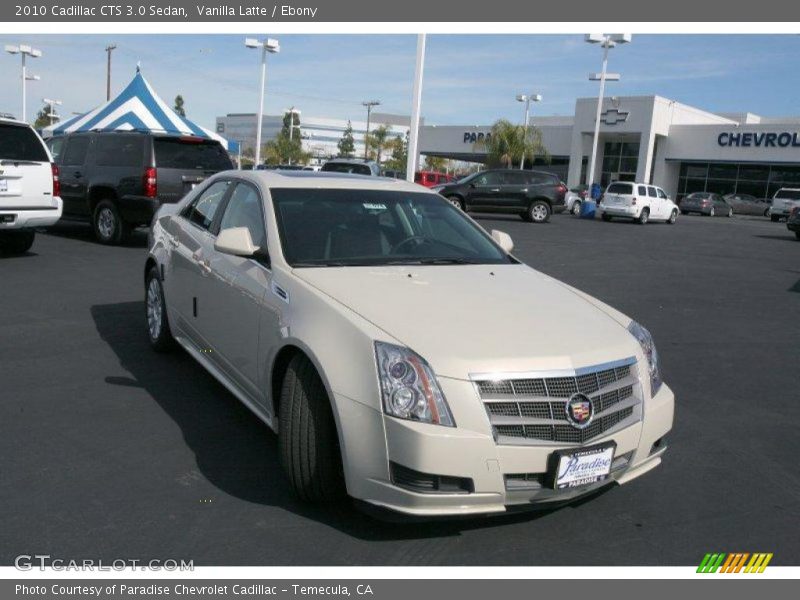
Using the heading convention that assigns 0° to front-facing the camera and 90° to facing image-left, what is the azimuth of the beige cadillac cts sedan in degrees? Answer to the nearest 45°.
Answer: approximately 315°

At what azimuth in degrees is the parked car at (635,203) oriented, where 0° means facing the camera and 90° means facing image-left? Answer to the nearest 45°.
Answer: approximately 225°

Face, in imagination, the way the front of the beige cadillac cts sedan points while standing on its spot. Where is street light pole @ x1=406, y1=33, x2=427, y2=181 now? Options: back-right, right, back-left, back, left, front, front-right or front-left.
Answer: back-left

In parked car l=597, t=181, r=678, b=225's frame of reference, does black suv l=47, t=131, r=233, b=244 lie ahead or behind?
behind

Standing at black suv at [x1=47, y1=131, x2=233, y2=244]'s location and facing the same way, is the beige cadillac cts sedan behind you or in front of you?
behind

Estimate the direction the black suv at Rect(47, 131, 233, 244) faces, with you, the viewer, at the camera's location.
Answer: facing away from the viewer and to the left of the viewer
